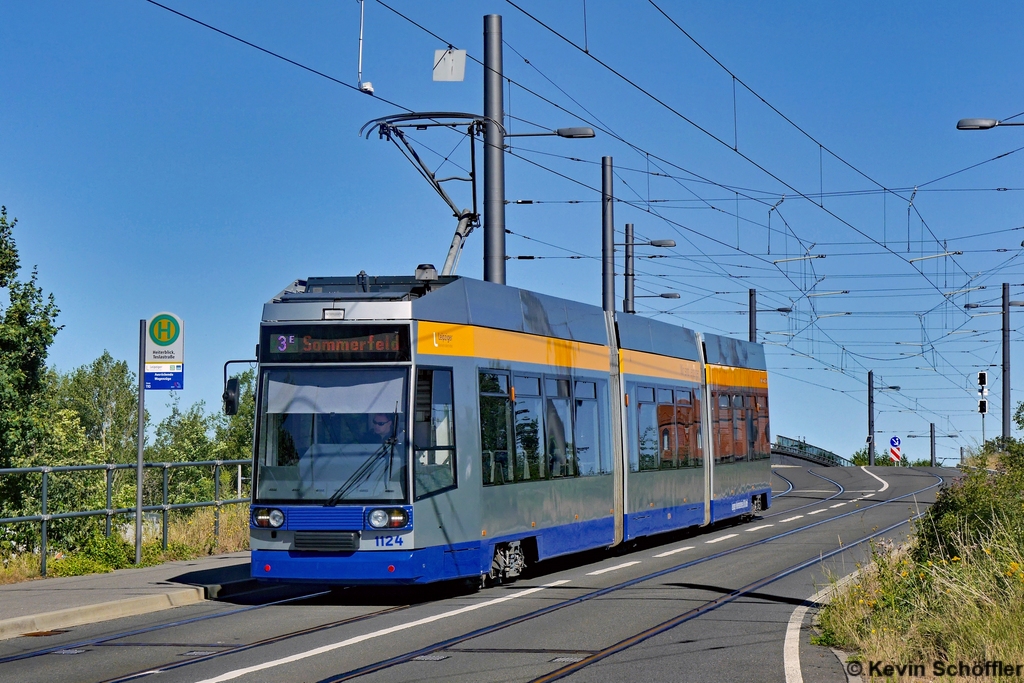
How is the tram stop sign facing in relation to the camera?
toward the camera

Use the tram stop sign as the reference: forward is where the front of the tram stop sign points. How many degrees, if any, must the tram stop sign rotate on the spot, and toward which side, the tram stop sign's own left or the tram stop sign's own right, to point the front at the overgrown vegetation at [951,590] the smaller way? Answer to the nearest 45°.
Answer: approximately 45° to the tram stop sign's own left

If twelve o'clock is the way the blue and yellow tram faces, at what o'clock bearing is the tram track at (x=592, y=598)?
The tram track is roughly at 11 o'clock from the blue and yellow tram.

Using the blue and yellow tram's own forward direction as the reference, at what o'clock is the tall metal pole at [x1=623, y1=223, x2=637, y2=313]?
The tall metal pole is roughly at 5 o'clock from the blue and yellow tram.

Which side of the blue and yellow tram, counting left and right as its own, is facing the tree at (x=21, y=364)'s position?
right

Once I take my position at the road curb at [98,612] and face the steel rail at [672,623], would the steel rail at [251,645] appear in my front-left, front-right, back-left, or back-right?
front-right

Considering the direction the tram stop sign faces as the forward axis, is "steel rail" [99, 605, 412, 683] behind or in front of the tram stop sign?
in front

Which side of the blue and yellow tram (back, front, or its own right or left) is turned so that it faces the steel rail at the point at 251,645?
front

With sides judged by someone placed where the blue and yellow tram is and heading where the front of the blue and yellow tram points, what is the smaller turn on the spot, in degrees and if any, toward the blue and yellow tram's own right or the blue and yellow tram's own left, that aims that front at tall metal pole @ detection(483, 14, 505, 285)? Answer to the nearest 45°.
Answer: approximately 135° to the blue and yellow tram's own right

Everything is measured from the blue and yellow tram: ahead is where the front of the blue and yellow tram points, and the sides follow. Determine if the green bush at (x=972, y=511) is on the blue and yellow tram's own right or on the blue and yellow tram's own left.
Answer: on the blue and yellow tram's own left

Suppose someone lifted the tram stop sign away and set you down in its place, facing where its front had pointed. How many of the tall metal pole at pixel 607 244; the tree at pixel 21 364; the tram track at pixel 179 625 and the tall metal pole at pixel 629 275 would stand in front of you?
1

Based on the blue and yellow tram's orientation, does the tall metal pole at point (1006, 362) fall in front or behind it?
behind

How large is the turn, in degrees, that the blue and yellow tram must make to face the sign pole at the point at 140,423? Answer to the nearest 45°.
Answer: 0° — it already faces it

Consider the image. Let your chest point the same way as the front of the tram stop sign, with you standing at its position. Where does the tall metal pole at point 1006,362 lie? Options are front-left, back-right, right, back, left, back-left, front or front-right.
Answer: back-left

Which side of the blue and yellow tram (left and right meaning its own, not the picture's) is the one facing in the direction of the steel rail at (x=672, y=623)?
front

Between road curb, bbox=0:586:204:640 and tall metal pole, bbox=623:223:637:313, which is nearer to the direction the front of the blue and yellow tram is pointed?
the road curb

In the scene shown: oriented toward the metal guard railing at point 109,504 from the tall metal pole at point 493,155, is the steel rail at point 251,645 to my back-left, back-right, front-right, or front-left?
front-left

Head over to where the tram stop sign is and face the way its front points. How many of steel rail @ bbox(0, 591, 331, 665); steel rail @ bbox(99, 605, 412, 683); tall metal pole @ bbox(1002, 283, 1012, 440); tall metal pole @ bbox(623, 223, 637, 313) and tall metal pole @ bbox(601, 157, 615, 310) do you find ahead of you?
2

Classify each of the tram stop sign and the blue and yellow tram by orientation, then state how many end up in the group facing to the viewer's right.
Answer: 0
